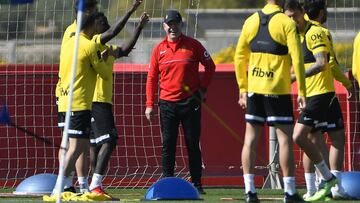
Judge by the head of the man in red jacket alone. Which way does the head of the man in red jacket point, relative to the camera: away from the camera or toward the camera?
toward the camera

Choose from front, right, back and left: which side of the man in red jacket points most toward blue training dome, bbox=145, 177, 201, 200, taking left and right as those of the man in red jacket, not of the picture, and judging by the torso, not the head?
front

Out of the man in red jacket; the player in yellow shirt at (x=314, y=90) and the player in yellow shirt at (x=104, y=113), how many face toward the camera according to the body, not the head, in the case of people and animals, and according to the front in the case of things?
1

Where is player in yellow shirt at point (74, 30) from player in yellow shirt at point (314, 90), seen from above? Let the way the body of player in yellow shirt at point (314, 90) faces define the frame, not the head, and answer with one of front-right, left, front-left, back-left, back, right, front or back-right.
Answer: front

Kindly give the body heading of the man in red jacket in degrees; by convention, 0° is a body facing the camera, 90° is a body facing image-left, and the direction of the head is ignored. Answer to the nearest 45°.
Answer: approximately 0°

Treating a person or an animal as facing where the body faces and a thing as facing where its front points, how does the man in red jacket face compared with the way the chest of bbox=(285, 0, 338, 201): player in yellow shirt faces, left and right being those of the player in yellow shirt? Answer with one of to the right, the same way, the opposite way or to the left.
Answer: to the left

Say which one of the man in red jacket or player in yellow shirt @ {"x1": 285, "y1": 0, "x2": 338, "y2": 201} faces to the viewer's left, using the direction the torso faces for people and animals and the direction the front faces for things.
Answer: the player in yellow shirt
